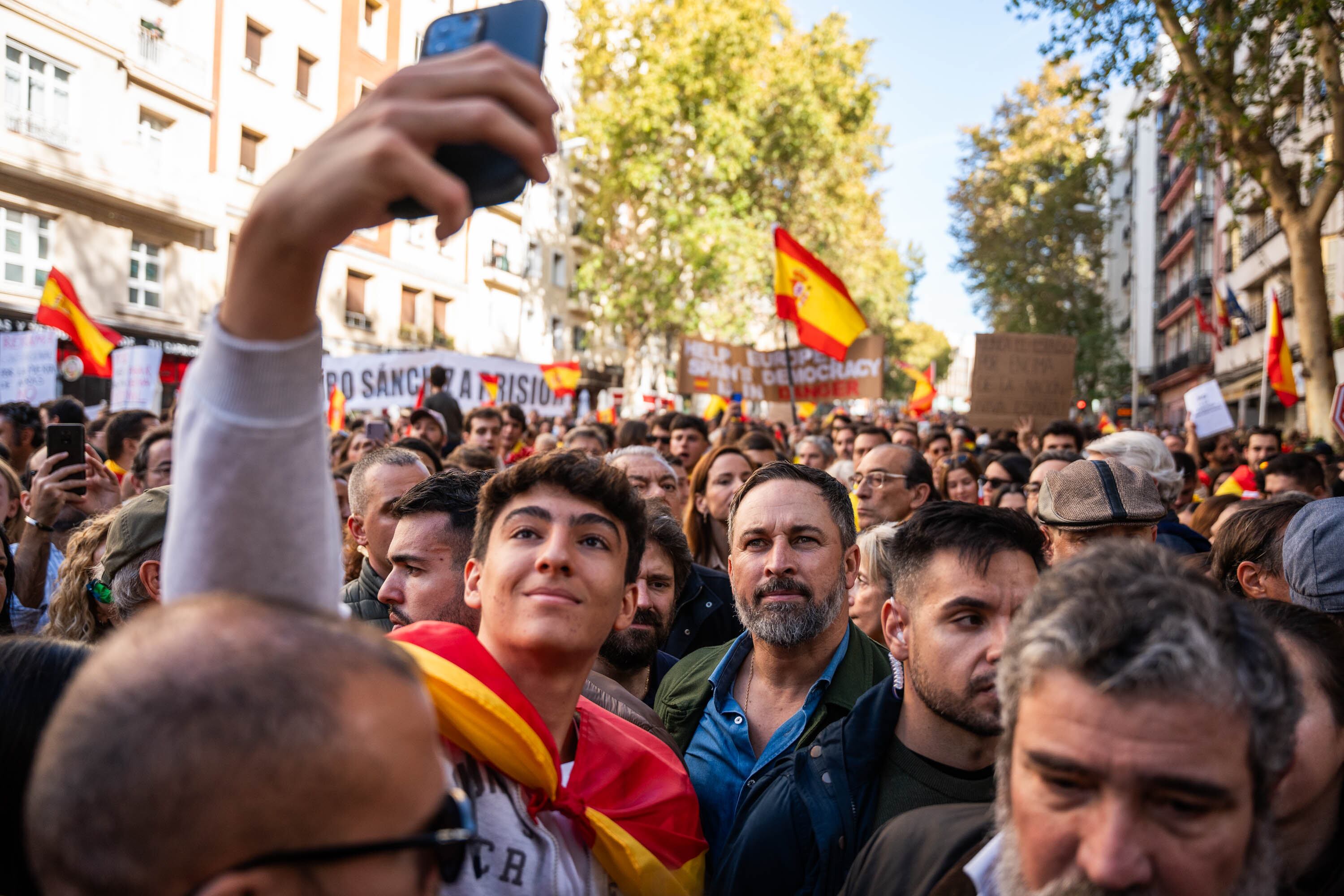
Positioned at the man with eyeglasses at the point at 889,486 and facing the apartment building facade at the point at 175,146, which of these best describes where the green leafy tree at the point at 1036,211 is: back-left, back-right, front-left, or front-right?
front-right

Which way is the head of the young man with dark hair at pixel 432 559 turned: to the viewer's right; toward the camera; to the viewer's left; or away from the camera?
to the viewer's left

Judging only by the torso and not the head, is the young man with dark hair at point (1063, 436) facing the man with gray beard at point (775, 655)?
yes

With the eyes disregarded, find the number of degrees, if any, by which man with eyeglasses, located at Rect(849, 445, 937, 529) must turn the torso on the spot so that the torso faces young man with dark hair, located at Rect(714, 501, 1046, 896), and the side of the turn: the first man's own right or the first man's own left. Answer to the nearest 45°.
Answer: approximately 45° to the first man's own left

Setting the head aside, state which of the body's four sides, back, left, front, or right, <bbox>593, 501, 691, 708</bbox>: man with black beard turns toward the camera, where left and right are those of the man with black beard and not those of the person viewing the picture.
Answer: front

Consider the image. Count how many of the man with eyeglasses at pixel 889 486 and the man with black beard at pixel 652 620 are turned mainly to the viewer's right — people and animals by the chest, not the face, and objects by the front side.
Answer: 0

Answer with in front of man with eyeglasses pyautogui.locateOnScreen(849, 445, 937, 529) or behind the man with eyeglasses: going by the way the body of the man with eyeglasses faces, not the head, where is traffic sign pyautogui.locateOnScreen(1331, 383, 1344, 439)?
behind

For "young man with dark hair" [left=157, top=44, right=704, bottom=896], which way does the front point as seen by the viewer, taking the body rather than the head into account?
toward the camera

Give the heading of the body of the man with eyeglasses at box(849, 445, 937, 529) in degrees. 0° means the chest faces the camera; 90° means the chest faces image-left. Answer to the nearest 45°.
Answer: approximately 45°
